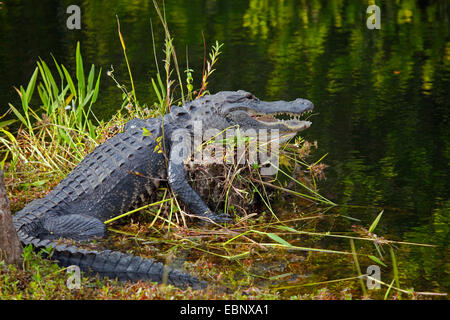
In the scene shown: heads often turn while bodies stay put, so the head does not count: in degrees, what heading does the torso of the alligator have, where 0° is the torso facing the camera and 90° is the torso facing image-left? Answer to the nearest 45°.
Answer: approximately 270°
